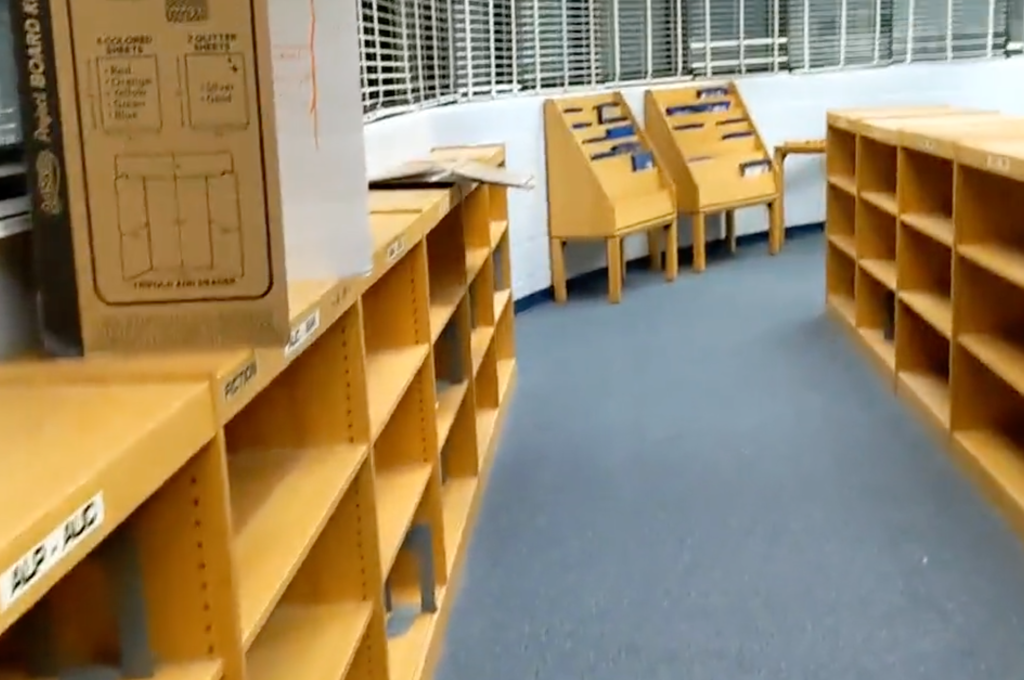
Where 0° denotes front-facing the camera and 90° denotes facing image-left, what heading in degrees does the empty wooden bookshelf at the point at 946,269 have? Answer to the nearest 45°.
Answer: approximately 45°

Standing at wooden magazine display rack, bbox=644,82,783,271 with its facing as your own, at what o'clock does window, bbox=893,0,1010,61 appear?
The window is roughly at 9 o'clock from the wooden magazine display rack.

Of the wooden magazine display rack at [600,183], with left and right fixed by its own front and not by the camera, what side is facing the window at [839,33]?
left

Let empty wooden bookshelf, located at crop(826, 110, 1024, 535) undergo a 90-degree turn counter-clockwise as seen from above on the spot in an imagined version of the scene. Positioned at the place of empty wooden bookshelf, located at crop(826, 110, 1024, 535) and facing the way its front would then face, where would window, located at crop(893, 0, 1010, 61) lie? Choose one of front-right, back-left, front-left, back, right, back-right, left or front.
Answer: back-left

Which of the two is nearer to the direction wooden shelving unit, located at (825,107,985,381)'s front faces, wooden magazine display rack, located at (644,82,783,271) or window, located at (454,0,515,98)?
the window

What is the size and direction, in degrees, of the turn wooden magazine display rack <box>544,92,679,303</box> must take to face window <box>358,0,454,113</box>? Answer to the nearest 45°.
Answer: approximately 45° to its right

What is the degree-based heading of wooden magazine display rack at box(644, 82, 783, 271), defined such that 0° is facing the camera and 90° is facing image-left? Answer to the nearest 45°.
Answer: approximately 315°

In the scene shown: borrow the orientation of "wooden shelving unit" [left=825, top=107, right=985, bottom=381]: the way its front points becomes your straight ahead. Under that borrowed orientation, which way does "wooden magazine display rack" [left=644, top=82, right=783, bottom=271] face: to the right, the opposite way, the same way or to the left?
to the left

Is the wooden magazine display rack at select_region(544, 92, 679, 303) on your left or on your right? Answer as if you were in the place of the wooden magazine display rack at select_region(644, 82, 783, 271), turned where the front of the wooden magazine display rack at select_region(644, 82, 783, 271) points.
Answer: on your right

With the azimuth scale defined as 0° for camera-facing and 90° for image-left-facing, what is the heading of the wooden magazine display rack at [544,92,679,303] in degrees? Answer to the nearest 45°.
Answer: approximately 315°
